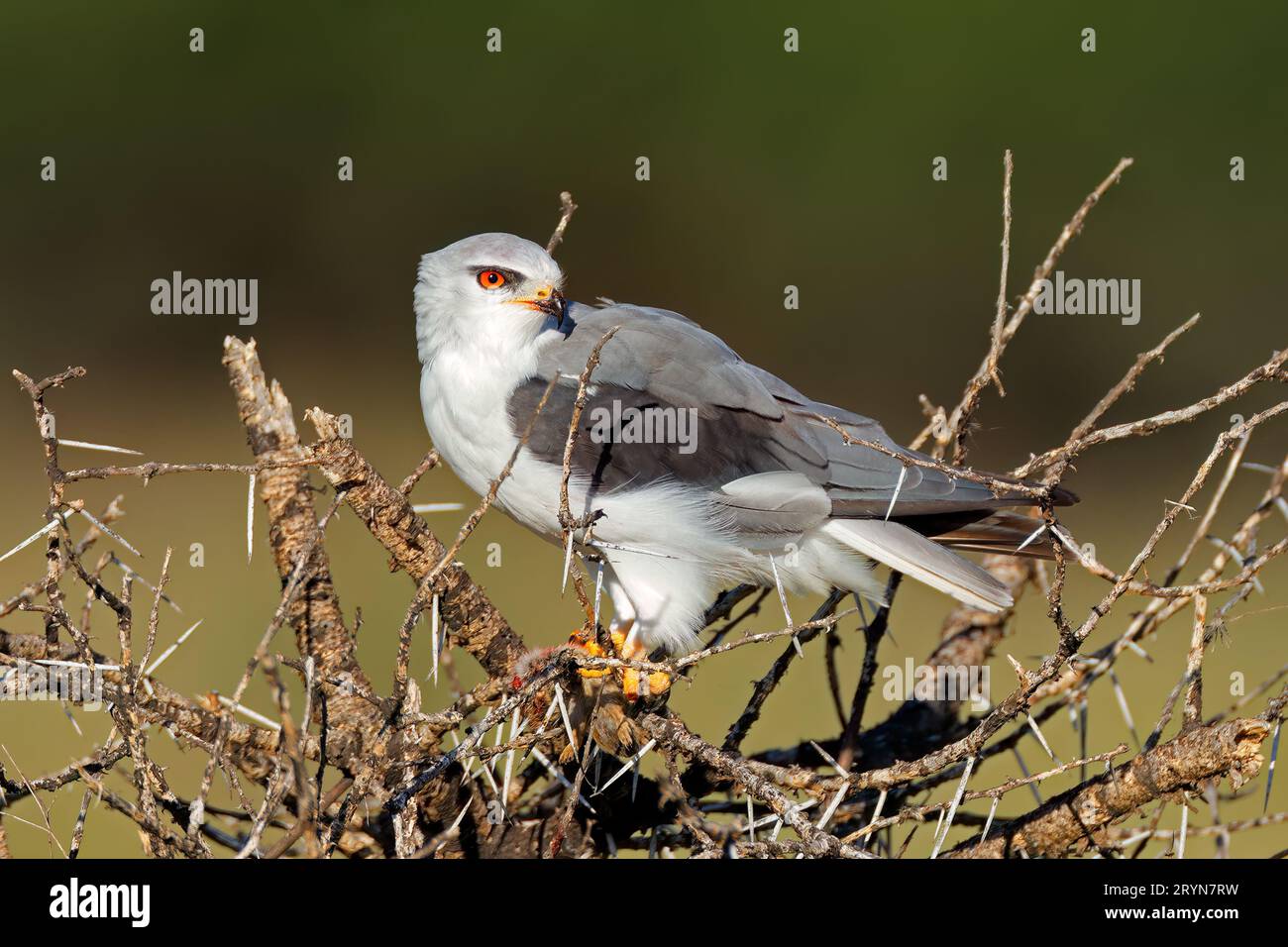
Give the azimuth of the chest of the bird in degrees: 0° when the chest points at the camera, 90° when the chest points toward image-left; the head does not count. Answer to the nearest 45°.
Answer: approximately 90°
